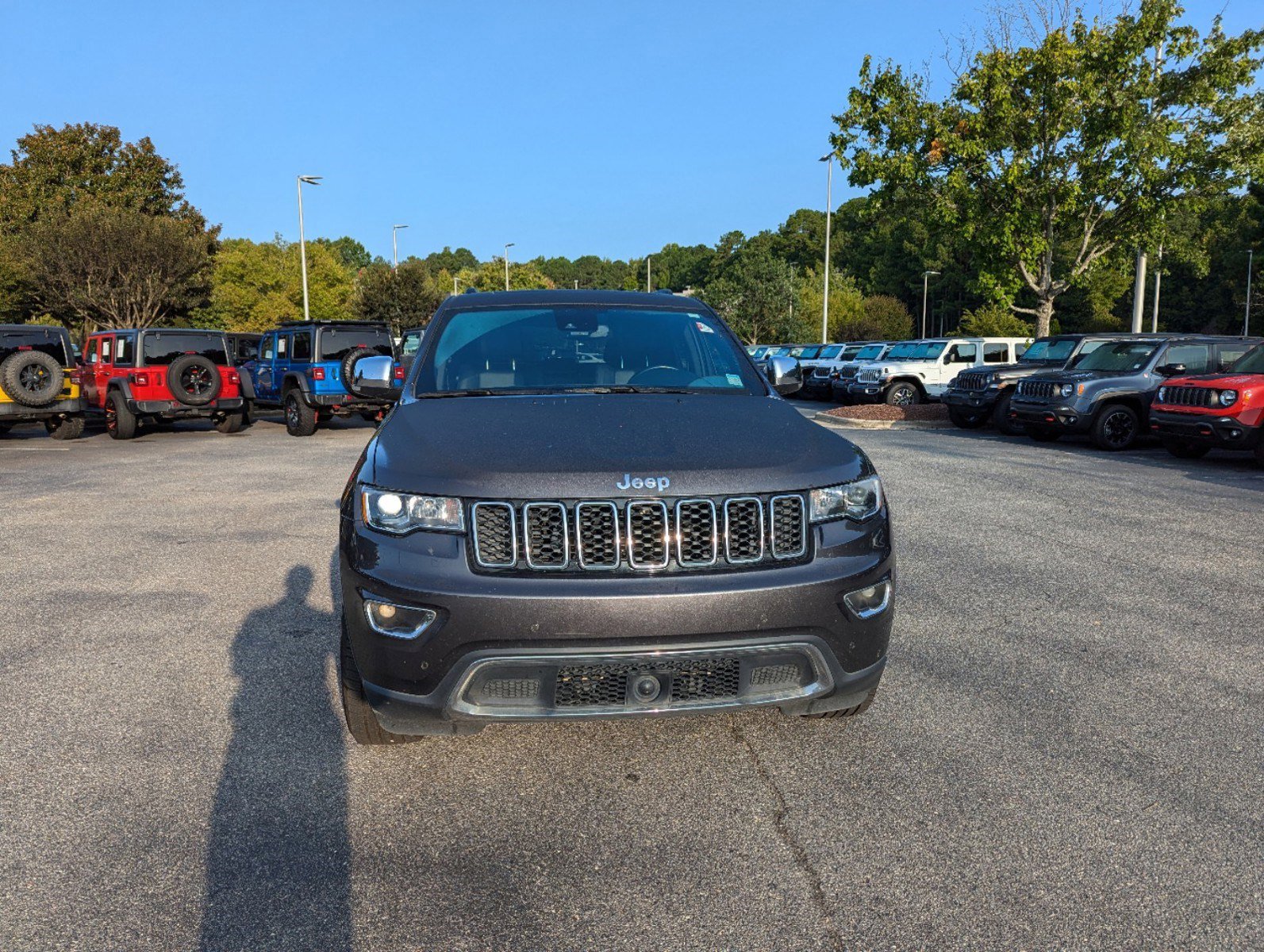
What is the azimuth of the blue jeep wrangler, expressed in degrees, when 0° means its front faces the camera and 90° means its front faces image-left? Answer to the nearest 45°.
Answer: approximately 135°

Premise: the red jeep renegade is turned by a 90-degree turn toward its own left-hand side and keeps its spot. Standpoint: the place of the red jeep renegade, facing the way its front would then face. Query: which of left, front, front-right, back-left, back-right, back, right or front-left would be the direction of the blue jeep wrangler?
back-right

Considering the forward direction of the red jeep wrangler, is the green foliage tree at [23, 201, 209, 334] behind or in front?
in front

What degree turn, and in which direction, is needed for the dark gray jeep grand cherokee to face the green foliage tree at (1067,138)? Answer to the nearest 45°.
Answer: approximately 135° to its left

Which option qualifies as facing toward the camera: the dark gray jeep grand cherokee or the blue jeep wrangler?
the dark gray jeep grand cherokee

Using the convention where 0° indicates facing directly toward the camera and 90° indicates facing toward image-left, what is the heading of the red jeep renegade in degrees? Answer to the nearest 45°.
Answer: approximately 45°

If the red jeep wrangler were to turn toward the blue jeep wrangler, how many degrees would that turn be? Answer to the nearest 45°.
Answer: approximately 135° to its right

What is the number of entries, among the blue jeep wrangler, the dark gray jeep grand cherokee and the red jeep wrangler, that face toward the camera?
1

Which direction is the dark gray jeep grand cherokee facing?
toward the camera

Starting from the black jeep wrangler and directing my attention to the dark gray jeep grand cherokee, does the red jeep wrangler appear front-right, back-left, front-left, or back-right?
front-right

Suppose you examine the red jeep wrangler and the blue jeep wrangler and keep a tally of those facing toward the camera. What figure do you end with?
0

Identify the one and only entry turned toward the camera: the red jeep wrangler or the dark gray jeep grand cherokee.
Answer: the dark gray jeep grand cherokee

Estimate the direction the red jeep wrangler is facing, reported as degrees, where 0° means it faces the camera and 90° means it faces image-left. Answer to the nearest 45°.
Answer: approximately 135°

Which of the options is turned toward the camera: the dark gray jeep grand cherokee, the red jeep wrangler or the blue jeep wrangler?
the dark gray jeep grand cherokee

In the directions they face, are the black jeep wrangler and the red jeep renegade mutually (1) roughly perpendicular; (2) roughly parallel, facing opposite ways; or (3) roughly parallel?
roughly parallel

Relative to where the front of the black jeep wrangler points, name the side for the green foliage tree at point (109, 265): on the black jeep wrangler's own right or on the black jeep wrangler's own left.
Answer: on the black jeep wrangler's own right
